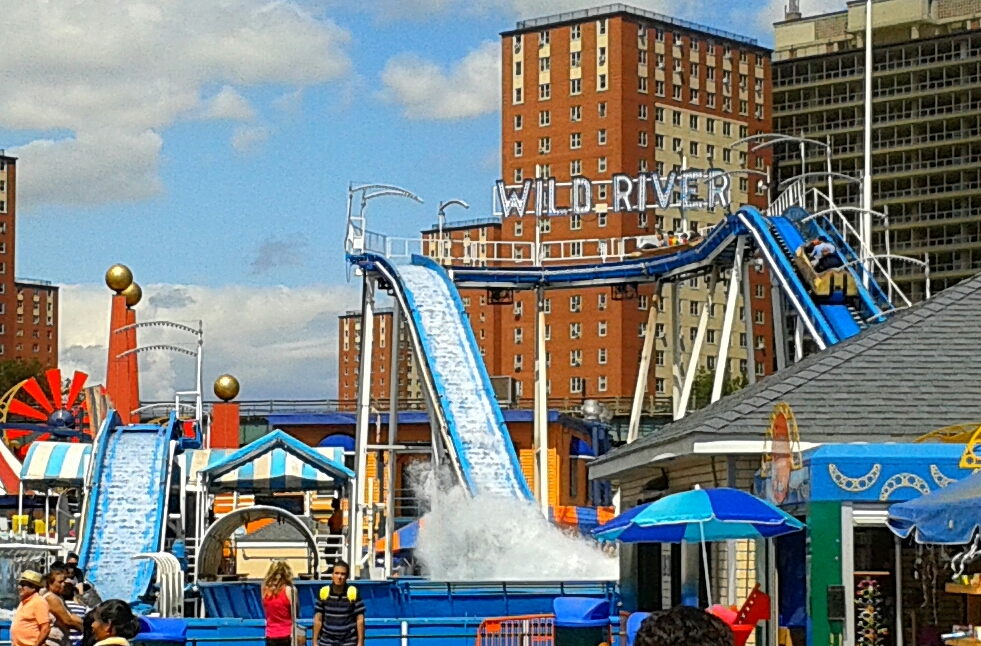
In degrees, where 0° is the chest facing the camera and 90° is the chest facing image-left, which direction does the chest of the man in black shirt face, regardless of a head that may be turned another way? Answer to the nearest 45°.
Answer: approximately 0°

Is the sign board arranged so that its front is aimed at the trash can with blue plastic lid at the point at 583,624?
yes

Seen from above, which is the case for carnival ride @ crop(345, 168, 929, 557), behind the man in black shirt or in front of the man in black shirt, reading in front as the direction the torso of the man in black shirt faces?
behind

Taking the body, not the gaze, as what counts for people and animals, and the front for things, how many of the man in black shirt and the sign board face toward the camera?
2

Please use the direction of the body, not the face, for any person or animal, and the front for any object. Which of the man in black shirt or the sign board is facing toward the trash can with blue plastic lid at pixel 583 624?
the sign board

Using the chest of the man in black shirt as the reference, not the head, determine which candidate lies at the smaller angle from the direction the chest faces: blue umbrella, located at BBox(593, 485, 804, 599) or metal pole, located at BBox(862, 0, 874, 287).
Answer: the blue umbrella

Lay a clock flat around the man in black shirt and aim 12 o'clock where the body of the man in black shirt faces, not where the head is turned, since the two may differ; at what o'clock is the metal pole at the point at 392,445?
The metal pole is roughly at 6 o'clock from the man in black shirt.

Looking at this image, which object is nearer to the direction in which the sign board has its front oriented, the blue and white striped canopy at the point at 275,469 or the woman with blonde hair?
the woman with blonde hair

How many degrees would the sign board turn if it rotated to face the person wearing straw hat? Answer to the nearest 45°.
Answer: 0° — it already faces them
